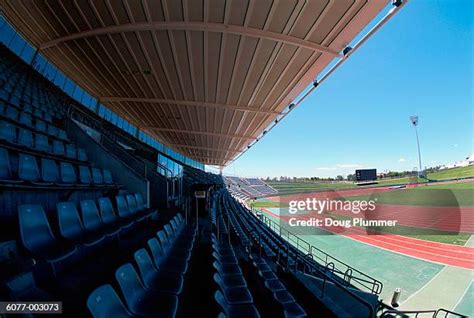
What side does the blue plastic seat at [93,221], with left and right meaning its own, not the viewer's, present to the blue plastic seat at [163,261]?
front

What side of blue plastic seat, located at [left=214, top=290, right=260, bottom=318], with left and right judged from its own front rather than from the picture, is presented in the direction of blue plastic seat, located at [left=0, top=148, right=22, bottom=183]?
back

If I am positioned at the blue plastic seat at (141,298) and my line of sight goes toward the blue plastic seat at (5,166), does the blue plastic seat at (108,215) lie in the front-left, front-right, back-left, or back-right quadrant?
front-right

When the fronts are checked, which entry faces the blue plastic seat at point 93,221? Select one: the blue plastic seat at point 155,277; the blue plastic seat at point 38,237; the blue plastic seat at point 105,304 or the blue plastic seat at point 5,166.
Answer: the blue plastic seat at point 5,166

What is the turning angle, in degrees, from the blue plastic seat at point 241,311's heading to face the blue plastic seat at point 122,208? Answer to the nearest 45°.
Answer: approximately 135° to its left

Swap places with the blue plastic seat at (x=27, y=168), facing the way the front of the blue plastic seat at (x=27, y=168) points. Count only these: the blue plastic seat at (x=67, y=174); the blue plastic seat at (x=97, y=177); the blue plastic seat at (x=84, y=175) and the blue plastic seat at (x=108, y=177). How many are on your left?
4

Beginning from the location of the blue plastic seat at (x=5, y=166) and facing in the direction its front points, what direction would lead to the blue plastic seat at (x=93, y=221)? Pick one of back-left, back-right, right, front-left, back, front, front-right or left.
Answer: front

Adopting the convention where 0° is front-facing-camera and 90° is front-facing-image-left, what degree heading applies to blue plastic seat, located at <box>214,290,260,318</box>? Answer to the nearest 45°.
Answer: approximately 270°

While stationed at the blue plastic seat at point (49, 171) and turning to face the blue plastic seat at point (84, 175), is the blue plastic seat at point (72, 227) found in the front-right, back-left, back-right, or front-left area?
back-right

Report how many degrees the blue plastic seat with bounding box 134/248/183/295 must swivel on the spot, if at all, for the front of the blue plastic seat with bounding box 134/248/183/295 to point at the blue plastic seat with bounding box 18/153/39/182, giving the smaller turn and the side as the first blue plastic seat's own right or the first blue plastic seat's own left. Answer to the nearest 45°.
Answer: approximately 135° to the first blue plastic seat's own left

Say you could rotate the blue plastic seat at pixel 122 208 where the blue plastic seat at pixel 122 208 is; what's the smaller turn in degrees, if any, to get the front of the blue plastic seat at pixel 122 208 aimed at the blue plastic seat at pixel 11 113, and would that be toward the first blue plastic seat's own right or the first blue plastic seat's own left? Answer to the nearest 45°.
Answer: approximately 180°
